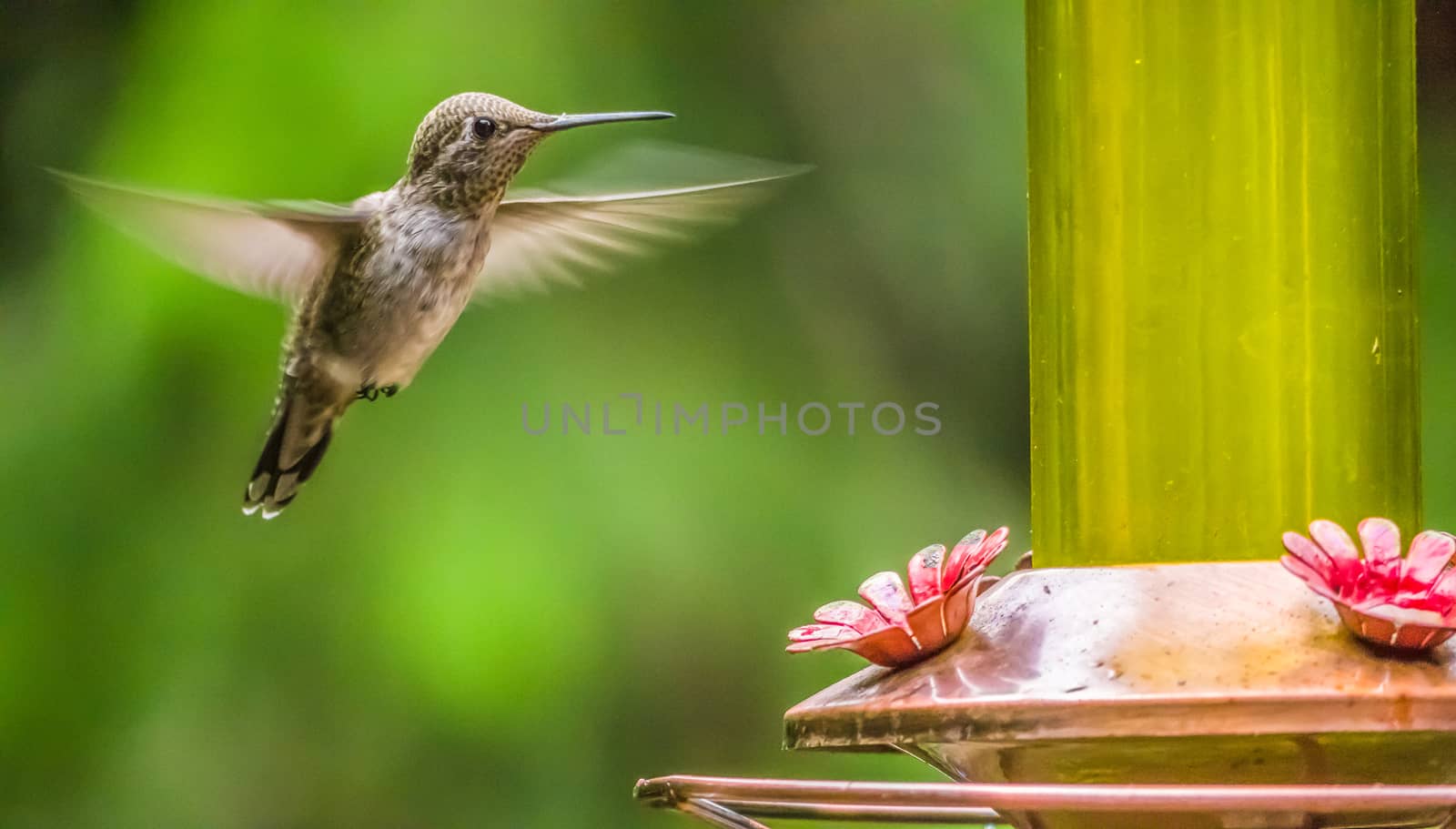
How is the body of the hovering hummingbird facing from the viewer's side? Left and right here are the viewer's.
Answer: facing the viewer and to the right of the viewer
